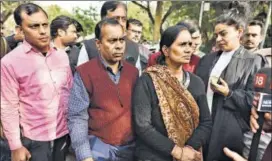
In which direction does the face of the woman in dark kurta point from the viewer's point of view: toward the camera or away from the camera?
toward the camera

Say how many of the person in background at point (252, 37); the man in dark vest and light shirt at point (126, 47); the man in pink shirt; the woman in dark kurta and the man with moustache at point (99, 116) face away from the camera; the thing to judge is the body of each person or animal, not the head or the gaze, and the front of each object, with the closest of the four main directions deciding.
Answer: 0

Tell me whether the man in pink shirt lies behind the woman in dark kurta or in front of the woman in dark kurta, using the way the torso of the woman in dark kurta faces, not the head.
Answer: behind

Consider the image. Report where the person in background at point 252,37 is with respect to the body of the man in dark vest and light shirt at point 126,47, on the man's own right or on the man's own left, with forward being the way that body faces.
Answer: on the man's own left

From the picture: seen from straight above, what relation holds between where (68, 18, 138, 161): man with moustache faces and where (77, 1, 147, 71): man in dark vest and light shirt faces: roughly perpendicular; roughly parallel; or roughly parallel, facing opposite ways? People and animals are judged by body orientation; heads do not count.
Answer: roughly parallel

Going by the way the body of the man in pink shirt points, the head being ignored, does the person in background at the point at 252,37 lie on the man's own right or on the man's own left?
on the man's own left

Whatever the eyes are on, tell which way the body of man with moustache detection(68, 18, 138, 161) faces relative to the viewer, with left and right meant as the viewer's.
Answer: facing the viewer and to the right of the viewer

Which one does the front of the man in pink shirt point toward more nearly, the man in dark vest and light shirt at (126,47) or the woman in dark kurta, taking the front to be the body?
the woman in dark kurta

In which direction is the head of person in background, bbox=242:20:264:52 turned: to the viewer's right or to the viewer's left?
to the viewer's left

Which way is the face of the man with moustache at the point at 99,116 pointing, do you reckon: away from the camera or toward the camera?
toward the camera

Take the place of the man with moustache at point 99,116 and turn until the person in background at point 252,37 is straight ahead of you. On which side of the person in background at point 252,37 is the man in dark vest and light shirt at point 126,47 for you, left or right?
left

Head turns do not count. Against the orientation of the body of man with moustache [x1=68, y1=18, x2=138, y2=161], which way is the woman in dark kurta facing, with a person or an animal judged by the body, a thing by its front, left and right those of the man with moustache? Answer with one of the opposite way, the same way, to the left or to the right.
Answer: the same way

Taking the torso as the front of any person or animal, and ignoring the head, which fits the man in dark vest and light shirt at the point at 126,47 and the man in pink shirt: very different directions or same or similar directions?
same or similar directions

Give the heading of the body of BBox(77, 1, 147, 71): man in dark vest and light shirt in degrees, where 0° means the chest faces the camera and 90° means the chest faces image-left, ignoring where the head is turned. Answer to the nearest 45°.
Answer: approximately 315°

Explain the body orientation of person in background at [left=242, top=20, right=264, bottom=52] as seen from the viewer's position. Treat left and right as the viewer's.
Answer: facing the viewer and to the left of the viewer
